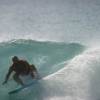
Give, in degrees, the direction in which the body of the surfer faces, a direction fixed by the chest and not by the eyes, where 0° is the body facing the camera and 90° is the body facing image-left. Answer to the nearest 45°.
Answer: approximately 90°
